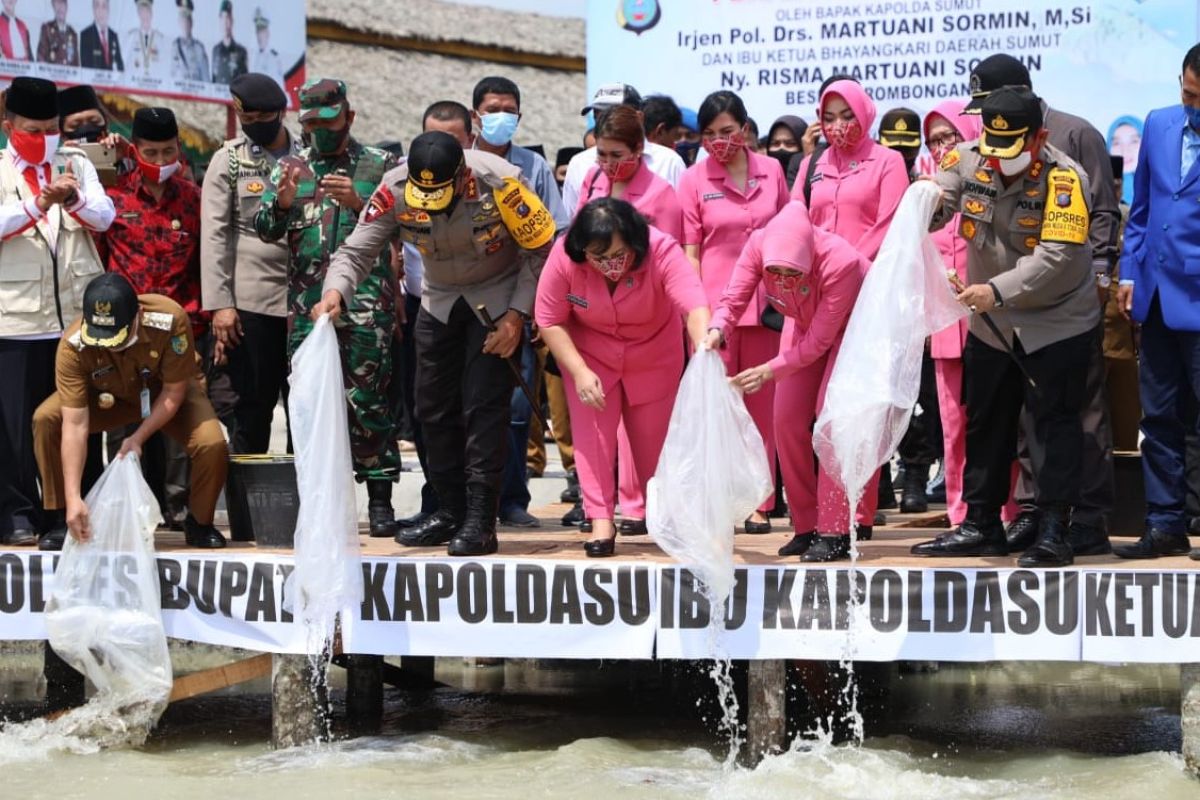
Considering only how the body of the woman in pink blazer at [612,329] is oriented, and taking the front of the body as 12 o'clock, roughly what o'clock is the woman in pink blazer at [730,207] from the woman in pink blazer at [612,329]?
the woman in pink blazer at [730,207] is roughly at 7 o'clock from the woman in pink blazer at [612,329].

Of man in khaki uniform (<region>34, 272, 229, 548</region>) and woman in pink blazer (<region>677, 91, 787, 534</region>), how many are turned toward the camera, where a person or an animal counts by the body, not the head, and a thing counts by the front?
2

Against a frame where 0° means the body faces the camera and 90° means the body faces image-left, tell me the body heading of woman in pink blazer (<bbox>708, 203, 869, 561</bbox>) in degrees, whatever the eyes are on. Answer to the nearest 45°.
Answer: approximately 45°

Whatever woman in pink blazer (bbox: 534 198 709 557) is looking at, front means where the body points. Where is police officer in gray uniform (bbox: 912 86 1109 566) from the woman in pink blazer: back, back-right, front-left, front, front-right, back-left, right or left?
left

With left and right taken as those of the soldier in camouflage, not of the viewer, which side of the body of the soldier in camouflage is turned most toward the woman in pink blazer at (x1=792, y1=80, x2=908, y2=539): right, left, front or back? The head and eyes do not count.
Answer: left

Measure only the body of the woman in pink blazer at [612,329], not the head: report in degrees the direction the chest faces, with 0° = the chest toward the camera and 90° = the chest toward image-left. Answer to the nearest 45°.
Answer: approximately 0°

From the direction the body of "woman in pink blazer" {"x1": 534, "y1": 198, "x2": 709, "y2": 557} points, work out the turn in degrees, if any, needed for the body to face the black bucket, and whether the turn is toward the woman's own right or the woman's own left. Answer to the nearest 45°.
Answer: approximately 90° to the woman's own right

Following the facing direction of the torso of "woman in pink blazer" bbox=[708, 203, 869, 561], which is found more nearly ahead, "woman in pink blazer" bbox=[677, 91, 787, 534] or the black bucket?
the black bucket
